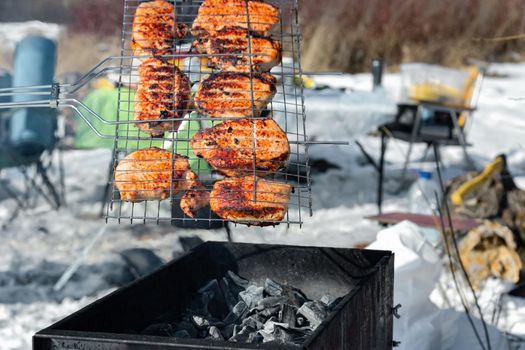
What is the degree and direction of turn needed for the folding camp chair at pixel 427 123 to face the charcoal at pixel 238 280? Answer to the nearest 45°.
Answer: approximately 45° to its left

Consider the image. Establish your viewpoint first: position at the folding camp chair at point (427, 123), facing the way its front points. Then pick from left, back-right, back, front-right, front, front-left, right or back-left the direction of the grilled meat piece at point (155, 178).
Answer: front-left

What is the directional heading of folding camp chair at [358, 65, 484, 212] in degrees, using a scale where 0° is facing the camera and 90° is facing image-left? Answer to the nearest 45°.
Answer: approximately 45°

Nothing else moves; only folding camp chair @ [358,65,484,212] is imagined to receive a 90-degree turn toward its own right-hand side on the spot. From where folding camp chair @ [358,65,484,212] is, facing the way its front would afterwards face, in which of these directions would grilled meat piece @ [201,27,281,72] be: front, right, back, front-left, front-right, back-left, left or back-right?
back-left

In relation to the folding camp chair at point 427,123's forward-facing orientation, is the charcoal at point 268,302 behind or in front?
in front

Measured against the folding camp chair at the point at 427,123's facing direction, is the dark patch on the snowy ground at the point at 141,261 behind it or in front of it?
in front

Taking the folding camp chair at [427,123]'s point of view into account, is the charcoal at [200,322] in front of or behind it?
in front

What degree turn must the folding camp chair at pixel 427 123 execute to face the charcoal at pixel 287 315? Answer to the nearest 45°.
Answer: approximately 45° to its left
